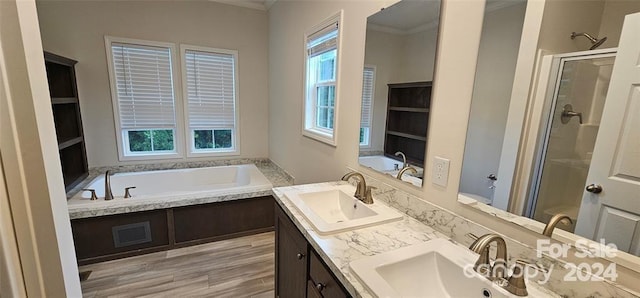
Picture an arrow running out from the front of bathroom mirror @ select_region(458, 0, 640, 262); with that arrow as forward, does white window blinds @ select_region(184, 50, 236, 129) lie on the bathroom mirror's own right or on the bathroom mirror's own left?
on the bathroom mirror's own right

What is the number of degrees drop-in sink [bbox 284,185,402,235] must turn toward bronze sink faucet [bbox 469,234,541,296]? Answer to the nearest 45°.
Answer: approximately 90° to its left

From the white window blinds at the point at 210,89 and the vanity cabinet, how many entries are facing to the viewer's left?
1

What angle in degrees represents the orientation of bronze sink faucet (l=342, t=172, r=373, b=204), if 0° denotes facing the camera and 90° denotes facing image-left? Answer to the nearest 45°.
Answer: approximately 45°

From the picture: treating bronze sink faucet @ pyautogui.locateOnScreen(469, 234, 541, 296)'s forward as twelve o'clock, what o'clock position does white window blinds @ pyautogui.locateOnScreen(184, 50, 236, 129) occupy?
The white window blinds is roughly at 2 o'clock from the bronze sink faucet.

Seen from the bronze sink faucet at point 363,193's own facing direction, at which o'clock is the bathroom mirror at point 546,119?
The bathroom mirror is roughly at 9 o'clock from the bronze sink faucet.

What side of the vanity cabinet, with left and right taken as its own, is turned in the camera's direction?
left

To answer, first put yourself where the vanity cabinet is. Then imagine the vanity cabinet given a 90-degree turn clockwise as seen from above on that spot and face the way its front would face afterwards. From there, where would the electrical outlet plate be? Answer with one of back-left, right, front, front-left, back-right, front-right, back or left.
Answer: right

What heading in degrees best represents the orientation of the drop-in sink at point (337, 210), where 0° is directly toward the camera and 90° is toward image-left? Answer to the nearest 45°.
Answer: approximately 45°

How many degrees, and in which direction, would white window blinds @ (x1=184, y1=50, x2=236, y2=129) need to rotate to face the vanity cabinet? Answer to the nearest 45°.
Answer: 0° — it already faces it

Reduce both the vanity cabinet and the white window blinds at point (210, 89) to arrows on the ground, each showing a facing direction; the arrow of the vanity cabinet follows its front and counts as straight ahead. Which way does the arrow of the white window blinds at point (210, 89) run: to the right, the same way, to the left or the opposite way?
to the left

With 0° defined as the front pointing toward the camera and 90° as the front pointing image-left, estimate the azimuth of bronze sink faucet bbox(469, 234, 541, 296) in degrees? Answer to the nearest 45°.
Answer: approximately 45°

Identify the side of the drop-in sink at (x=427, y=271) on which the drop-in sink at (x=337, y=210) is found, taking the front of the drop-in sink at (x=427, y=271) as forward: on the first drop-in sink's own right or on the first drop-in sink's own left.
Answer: on the first drop-in sink's own right
